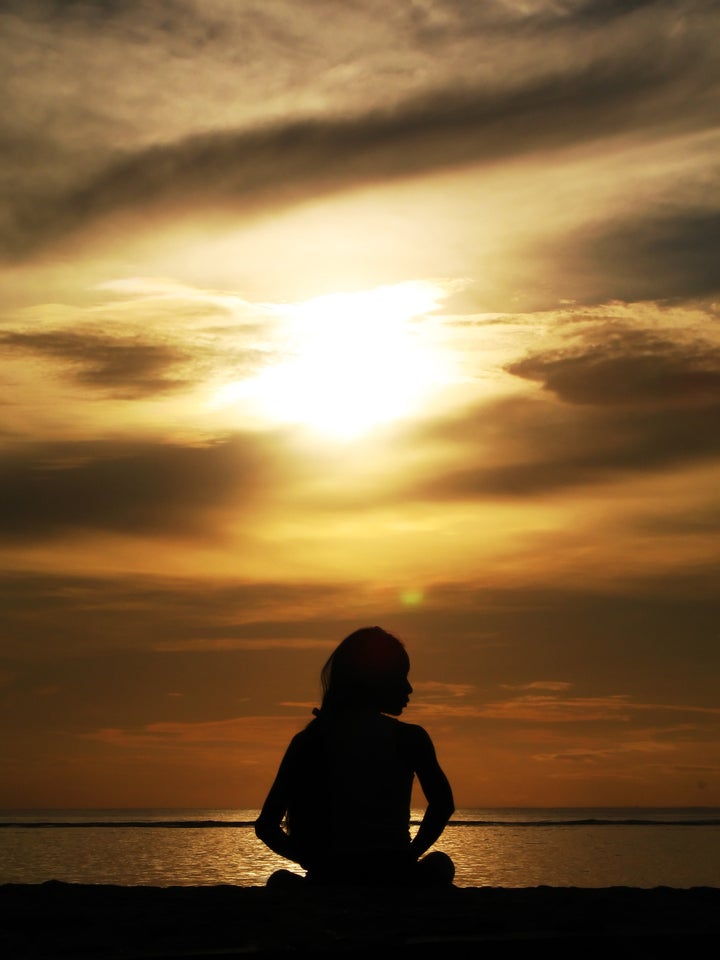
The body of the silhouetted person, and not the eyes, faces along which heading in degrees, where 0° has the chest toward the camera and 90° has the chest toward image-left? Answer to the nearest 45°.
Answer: approximately 180°
